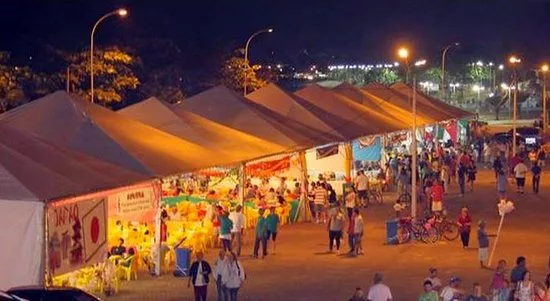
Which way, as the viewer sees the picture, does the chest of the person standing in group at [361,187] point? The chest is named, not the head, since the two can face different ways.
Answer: away from the camera

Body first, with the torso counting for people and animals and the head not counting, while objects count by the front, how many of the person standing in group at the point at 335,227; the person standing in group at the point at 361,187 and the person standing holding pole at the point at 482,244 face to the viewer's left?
0

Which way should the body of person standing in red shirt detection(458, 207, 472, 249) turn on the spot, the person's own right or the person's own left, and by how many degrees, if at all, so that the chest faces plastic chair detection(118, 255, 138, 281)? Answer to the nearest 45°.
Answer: approximately 45° to the person's own right

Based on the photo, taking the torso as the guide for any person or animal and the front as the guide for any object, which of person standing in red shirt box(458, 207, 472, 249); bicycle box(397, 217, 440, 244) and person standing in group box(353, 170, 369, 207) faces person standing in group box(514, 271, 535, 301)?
person standing in red shirt box(458, 207, 472, 249)

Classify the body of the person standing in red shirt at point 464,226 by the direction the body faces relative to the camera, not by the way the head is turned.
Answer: toward the camera

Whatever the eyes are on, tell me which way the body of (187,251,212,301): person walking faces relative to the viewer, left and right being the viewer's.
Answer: facing the viewer
